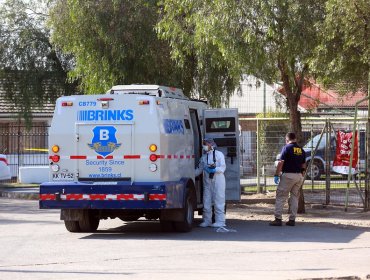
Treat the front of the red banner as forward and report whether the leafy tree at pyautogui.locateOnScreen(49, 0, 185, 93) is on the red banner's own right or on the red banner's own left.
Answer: on the red banner's own right

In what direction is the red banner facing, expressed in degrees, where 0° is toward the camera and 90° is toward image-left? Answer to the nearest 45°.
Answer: approximately 0°

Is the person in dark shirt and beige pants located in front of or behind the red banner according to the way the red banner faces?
in front

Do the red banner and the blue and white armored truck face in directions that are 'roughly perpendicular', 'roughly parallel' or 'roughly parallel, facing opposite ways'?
roughly parallel, facing opposite ways

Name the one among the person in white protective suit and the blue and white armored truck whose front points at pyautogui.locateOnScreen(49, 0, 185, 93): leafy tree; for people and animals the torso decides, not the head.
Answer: the blue and white armored truck

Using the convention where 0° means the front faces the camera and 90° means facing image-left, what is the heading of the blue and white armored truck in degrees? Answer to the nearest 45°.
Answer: approximately 180°

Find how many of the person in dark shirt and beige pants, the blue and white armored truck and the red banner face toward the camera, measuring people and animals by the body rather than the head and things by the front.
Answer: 1

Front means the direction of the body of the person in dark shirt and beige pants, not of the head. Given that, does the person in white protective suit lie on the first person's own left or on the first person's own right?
on the first person's own left

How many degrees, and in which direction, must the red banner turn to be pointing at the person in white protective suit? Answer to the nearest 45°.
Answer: approximately 45° to its right

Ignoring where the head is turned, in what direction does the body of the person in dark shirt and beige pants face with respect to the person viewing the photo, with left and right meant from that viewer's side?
facing away from the viewer and to the left of the viewer
